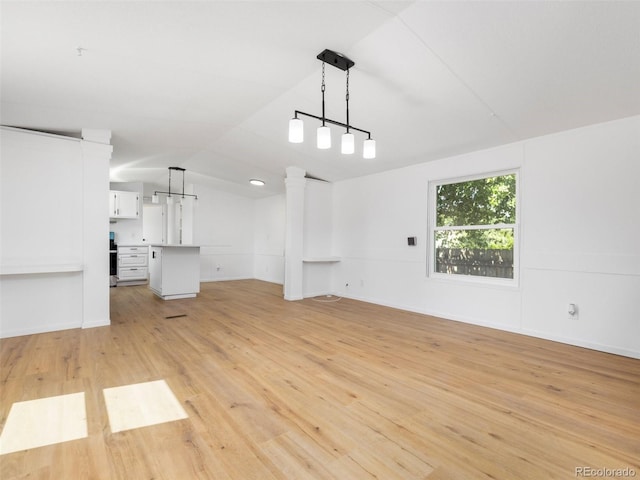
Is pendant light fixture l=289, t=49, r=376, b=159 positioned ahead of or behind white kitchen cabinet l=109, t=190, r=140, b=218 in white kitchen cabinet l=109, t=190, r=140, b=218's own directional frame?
ahead

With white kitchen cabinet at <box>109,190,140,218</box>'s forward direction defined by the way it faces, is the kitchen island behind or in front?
in front

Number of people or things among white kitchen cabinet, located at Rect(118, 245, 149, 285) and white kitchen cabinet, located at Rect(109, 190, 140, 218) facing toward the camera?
2

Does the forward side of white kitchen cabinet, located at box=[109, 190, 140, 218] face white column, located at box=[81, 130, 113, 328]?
yes

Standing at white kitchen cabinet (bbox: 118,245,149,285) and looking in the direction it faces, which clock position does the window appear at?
The window is roughly at 11 o'clock from the white kitchen cabinet.

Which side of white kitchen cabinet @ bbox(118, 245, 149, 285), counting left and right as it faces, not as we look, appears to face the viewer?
front

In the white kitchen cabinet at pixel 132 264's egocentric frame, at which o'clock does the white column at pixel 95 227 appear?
The white column is roughly at 12 o'clock from the white kitchen cabinet.

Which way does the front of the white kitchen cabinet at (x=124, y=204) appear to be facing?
toward the camera

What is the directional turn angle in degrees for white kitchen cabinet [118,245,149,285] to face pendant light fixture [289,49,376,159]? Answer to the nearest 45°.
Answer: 0° — it already faces it
